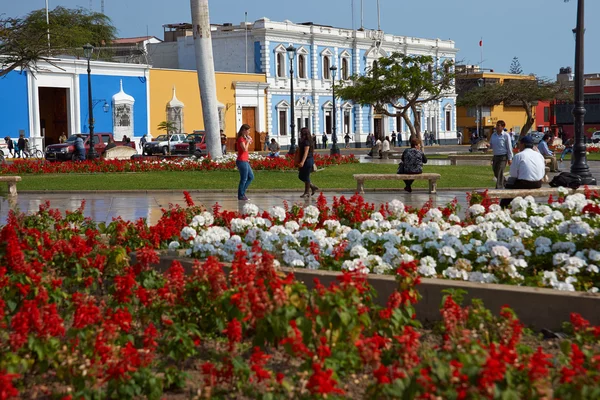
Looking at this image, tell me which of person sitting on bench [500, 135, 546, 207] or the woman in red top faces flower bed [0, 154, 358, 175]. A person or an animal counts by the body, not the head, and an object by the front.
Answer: the person sitting on bench

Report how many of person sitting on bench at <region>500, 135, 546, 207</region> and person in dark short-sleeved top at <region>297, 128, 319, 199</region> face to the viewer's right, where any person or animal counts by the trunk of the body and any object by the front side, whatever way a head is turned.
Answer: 0

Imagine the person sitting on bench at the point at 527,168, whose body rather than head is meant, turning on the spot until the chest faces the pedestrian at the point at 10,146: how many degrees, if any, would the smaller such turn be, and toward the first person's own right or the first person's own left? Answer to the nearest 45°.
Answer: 0° — they already face them

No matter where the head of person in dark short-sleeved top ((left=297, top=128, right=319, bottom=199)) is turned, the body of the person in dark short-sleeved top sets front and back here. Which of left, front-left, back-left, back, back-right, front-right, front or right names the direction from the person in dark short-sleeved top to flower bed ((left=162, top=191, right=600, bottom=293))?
left

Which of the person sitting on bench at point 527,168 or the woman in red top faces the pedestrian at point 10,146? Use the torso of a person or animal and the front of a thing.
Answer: the person sitting on bench

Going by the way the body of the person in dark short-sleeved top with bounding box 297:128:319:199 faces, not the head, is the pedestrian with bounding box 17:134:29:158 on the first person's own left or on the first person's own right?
on the first person's own right

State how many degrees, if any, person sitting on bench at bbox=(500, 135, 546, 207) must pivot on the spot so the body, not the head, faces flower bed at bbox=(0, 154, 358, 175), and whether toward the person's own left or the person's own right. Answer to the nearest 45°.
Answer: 0° — they already face it

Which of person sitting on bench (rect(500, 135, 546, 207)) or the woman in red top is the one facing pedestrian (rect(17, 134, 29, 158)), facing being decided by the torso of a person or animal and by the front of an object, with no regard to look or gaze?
the person sitting on bench
